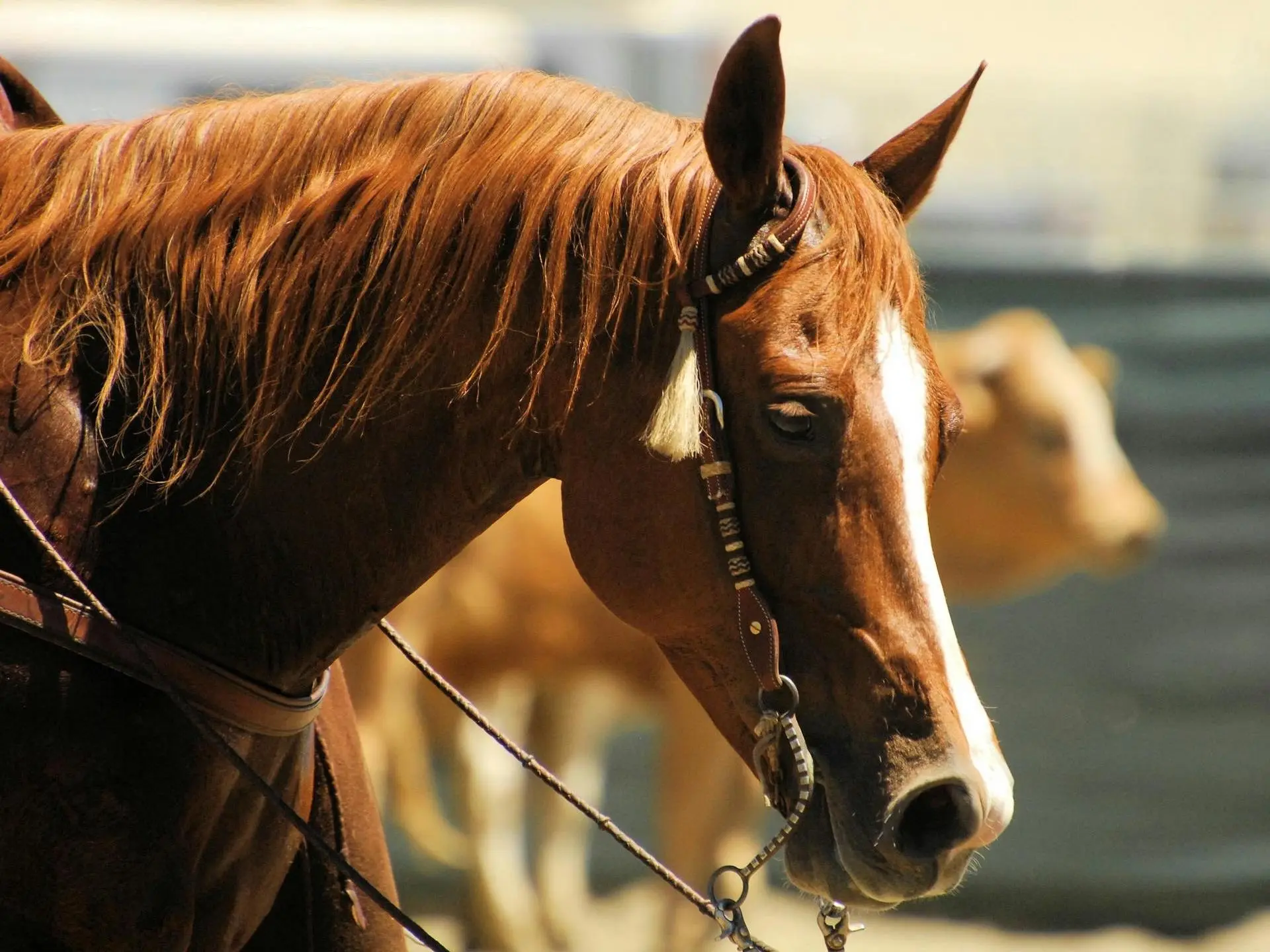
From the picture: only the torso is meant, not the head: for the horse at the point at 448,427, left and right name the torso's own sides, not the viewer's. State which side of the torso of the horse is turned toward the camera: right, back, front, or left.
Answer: right
